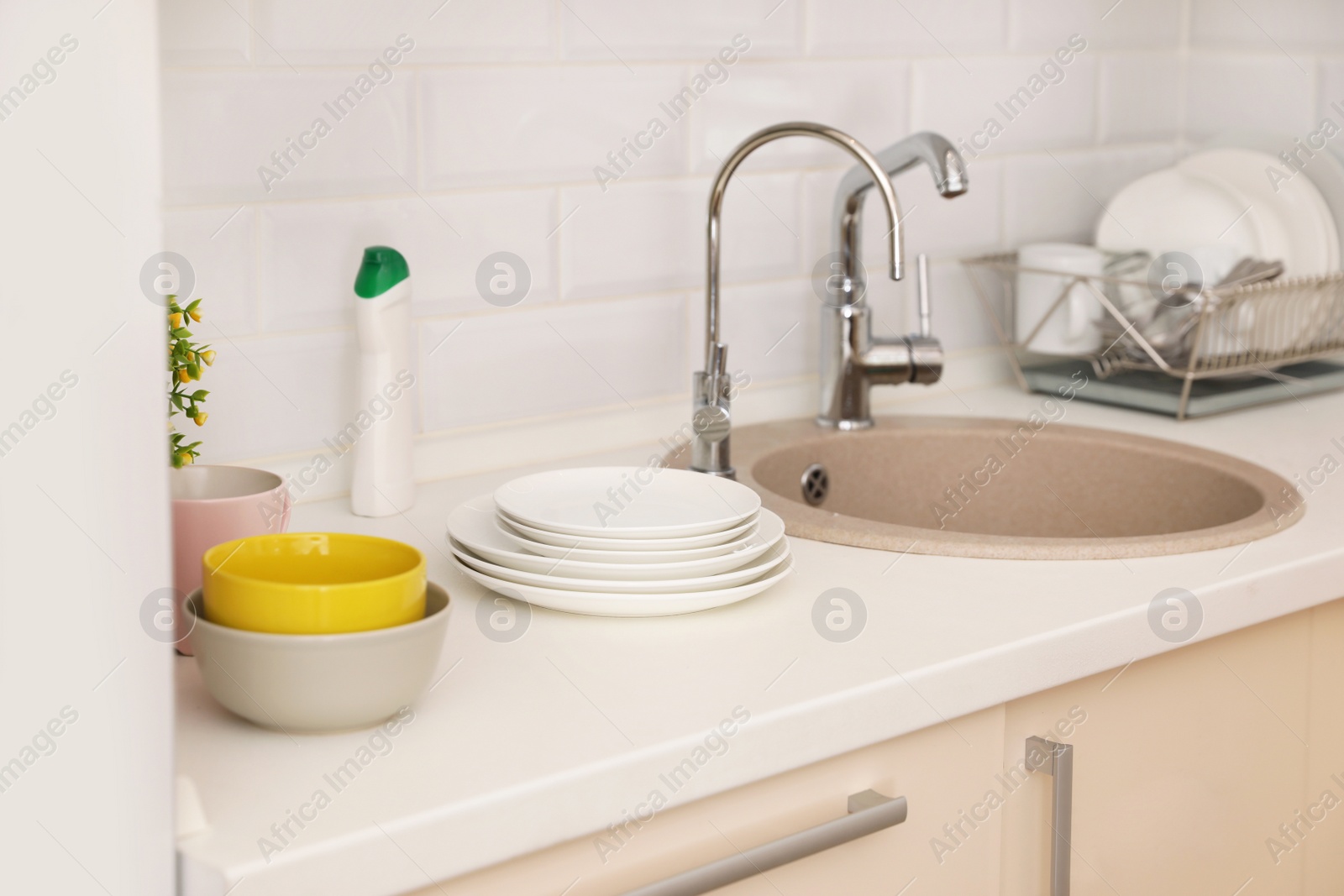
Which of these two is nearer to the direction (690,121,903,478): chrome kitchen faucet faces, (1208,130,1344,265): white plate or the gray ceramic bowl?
the white plate

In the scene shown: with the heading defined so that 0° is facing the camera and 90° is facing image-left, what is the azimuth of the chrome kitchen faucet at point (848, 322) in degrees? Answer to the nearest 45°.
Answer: approximately 270°

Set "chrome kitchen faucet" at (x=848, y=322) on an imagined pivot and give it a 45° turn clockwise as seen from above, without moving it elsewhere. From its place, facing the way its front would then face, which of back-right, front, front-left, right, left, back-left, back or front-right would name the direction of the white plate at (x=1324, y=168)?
left

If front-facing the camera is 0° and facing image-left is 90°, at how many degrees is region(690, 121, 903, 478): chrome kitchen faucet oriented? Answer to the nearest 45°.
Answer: approximately 270°

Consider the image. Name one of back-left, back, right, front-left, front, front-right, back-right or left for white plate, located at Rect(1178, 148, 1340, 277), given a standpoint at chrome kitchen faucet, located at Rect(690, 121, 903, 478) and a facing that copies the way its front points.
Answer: front-left

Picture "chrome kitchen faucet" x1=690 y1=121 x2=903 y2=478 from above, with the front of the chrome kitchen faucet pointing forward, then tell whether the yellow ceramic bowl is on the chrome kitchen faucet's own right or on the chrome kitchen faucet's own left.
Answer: on the chrome kitchen faucet's own right

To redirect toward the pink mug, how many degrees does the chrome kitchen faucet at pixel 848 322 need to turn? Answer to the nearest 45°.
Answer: approximately 135° to its right
